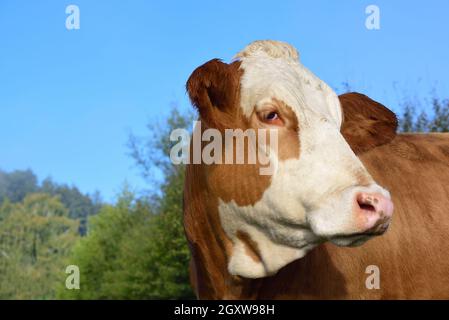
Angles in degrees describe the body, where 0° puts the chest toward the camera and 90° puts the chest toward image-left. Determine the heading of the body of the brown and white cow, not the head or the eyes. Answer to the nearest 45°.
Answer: approximately 90°
